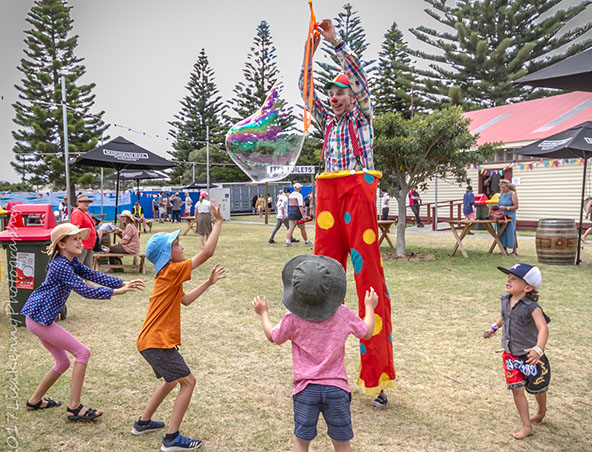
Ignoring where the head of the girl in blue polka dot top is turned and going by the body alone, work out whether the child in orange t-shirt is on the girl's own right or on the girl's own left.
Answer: on the girl's own right

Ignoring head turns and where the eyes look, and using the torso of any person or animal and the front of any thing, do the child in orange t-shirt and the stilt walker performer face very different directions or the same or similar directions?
very different directions

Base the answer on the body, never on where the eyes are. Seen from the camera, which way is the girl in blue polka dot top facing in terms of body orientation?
to the viewer's right

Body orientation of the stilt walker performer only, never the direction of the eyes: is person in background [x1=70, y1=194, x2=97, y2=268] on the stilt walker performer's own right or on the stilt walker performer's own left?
on the stilt walker performer's own right

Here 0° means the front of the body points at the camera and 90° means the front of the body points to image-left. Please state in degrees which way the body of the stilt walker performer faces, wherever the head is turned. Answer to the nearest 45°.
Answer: approximately 45°

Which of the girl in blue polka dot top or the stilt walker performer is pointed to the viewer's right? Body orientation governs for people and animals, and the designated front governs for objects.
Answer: the girl in blue polka dot top

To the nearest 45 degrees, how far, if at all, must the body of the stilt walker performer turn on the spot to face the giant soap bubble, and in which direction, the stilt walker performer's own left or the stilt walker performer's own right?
approximately 90° to the stilt walker performer's own right

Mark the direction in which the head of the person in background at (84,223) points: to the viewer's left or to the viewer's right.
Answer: to the viewer's right

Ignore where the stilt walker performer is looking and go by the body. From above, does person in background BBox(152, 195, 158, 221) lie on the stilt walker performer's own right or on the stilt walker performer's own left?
on the stilt walker performer's own right
